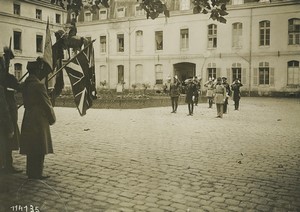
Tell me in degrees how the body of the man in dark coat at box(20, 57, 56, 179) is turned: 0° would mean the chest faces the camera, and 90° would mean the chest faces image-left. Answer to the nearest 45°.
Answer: approximately 270°

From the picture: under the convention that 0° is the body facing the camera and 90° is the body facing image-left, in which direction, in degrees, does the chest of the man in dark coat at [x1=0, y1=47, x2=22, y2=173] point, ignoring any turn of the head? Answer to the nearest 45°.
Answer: approximately 270°

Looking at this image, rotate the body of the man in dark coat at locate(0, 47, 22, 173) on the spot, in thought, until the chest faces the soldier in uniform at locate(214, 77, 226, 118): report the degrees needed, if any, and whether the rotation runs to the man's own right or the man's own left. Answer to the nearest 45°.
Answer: approximately 45° to the man's own left

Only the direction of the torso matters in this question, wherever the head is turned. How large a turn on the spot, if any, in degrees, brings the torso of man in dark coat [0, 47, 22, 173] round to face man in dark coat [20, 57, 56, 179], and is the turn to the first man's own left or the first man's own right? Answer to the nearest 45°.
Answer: approximately 45° to the first man's own right

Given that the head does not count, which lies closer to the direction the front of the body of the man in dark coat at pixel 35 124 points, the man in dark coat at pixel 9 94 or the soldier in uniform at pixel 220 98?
the soldier in uniform

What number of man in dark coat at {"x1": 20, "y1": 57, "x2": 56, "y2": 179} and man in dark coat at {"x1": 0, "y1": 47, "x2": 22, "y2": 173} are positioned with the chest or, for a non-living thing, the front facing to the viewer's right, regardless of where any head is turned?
2

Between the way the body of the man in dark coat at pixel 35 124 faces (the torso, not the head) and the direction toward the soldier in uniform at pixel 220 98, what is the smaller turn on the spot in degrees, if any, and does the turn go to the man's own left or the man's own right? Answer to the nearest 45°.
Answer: approximately 45° to the man's own left
